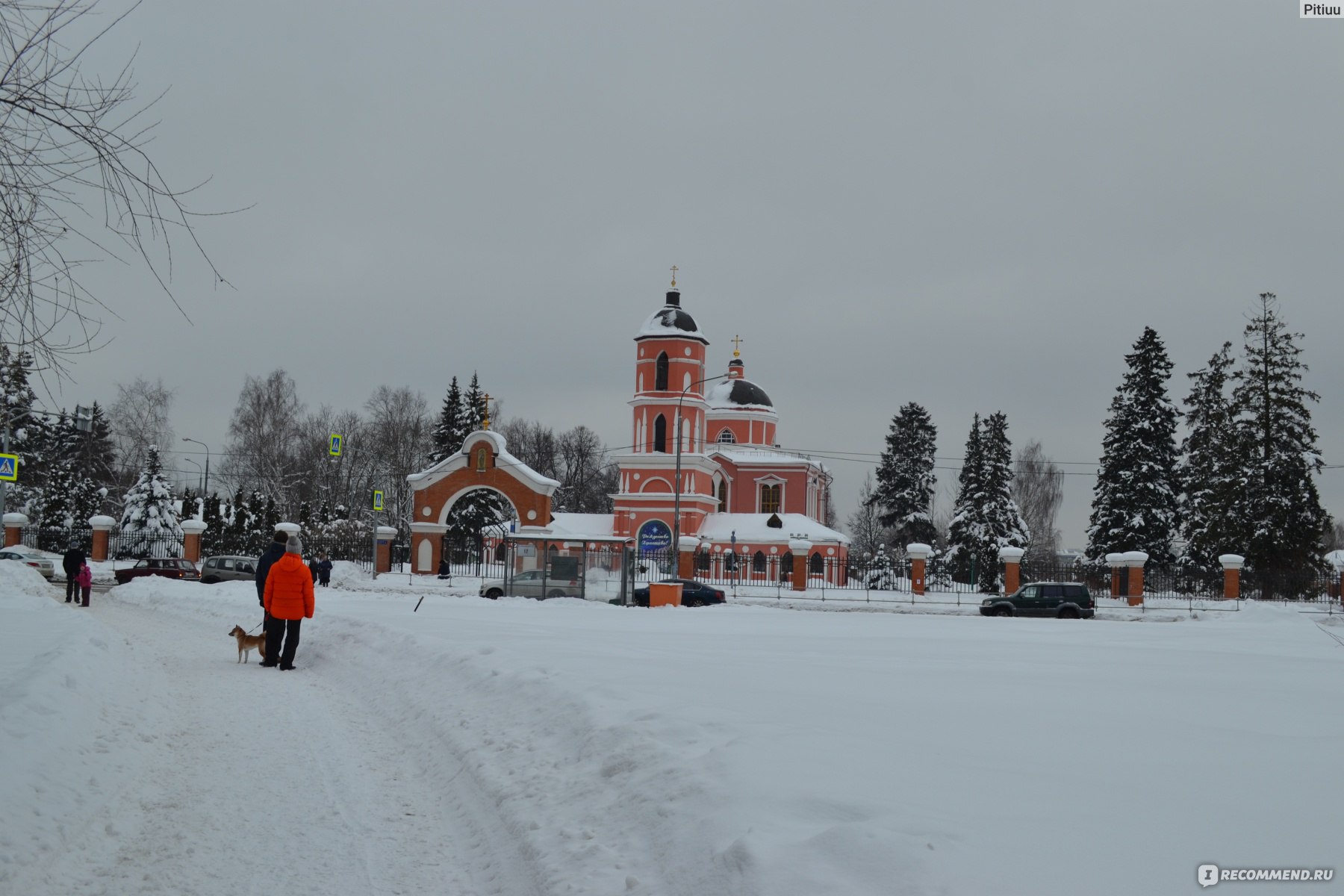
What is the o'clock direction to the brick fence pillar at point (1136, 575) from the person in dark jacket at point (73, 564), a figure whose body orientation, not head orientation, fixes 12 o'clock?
The brick fence pillar is roughly at 3 o'clock from the person in dark jacket.

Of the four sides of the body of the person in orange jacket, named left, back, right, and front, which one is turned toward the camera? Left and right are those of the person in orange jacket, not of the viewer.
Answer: back

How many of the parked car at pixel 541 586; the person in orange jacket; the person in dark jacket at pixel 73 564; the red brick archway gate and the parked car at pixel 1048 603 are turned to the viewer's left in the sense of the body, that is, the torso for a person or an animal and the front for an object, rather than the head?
2

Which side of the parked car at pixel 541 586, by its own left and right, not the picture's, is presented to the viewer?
left

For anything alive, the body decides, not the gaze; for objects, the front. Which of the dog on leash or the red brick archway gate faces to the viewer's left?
the dog on leash

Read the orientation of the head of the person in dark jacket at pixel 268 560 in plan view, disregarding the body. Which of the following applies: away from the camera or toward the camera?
away from the camera

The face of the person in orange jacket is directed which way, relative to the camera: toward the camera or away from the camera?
away from the camera

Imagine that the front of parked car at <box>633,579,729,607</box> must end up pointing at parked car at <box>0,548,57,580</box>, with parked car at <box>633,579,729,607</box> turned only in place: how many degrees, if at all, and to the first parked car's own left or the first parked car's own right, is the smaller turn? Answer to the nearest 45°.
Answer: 0° — it already faces it

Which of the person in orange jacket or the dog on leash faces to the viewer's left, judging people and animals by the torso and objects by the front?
the dog on leash

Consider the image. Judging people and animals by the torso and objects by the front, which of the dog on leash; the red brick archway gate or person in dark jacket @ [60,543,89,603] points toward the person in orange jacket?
the red brick archway gate

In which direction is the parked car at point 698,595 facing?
to the viewer's left

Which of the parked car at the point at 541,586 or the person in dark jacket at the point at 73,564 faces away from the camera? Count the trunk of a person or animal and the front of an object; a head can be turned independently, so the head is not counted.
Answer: the person in dark jacket
